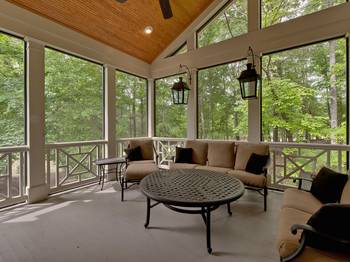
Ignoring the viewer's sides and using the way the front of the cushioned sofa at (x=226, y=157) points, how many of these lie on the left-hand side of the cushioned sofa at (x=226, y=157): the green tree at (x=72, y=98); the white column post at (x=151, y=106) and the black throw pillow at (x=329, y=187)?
1

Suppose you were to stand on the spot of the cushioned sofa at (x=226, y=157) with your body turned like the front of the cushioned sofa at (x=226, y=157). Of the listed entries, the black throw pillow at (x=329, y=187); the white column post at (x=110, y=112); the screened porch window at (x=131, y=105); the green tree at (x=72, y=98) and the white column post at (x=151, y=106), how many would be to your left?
1

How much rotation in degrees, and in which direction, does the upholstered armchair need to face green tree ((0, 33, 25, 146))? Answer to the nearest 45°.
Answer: approximately 90° to its right

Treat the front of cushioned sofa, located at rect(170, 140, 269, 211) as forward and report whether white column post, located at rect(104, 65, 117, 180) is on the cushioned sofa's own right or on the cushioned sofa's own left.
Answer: on the cushioned sofa's own right

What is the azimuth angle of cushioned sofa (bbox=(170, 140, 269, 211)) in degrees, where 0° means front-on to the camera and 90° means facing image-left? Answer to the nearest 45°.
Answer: approximately 45°

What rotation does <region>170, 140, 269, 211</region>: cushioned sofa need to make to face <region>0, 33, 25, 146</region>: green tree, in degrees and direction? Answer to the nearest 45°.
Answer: approximately 45° to its right

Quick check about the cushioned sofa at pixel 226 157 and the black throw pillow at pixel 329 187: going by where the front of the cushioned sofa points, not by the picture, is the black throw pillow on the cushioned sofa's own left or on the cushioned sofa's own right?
on the cushioned sofa's own left

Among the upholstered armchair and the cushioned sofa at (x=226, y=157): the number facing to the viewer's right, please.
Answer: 0

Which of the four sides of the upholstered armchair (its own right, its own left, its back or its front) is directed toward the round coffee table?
front
